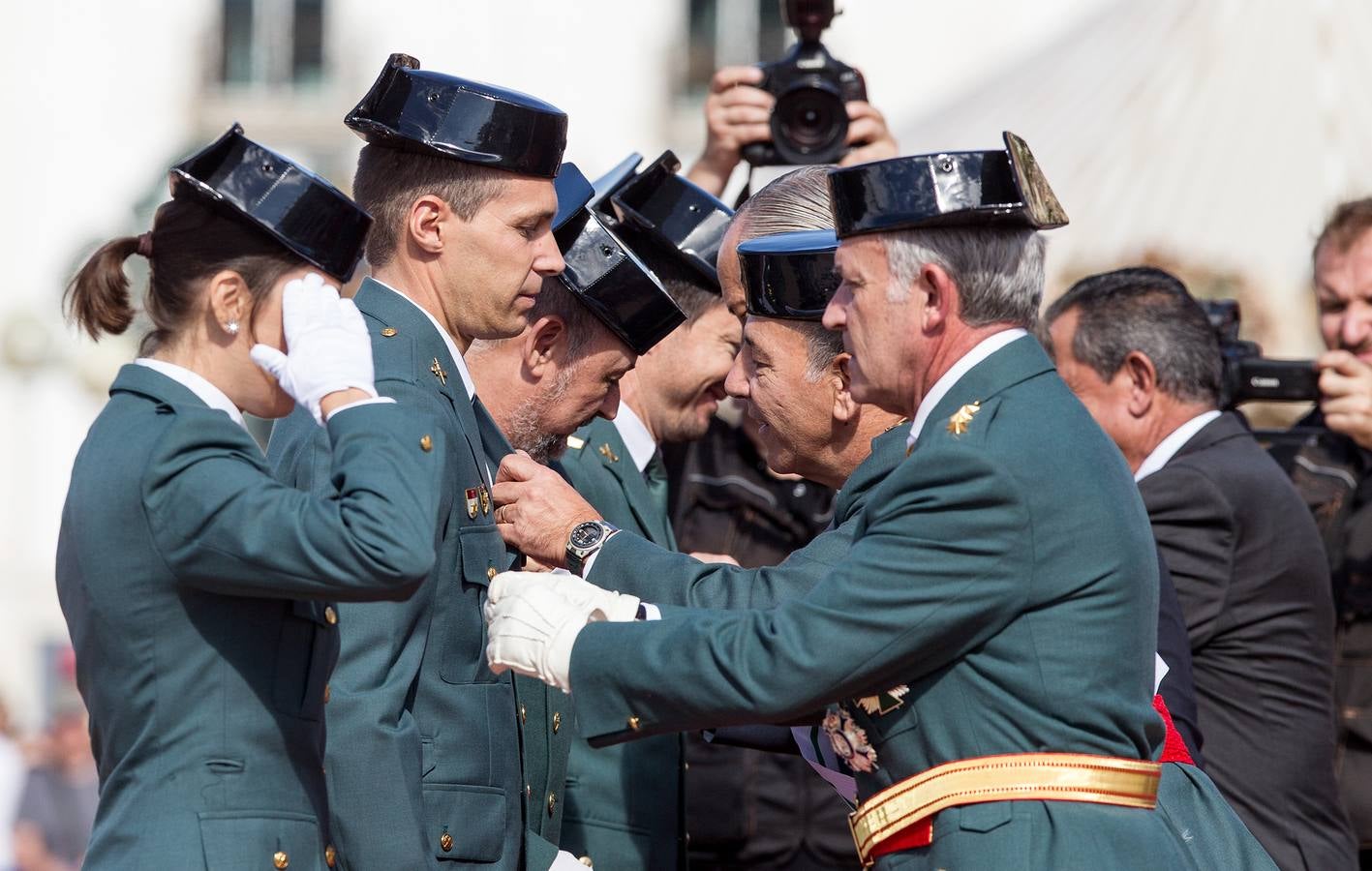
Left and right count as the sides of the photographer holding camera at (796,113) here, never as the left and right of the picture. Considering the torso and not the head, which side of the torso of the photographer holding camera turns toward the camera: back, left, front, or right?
front

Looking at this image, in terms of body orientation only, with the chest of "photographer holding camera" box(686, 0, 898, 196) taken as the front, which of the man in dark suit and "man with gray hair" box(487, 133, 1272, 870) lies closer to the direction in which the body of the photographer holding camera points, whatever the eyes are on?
the man with gray hair

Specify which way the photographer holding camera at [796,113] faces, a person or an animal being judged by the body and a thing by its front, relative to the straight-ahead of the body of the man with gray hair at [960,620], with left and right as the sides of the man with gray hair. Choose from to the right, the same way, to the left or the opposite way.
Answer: to the left

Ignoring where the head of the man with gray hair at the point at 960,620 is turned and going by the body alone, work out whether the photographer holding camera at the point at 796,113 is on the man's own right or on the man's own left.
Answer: on the man's own right

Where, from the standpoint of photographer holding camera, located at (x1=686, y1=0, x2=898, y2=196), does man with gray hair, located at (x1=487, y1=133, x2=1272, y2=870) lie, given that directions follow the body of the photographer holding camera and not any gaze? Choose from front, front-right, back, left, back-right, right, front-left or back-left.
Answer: front

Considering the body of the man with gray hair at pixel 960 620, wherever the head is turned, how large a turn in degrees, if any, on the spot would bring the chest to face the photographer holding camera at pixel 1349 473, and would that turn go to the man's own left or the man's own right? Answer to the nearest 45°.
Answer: approximately 135° to the man's own right

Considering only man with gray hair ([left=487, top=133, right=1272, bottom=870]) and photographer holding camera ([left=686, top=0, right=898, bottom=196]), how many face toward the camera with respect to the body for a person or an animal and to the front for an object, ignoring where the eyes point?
1

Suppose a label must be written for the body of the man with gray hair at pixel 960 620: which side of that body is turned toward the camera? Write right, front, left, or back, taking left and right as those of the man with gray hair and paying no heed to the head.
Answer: left

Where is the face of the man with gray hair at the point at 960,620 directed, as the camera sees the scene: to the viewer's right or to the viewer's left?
to the viewer's left

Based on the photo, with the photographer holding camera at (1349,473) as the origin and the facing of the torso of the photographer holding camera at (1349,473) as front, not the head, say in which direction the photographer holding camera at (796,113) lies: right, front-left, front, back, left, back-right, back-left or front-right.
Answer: front-right

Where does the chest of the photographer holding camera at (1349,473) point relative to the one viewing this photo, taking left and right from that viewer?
facing the viewer and to the left of the viewer
